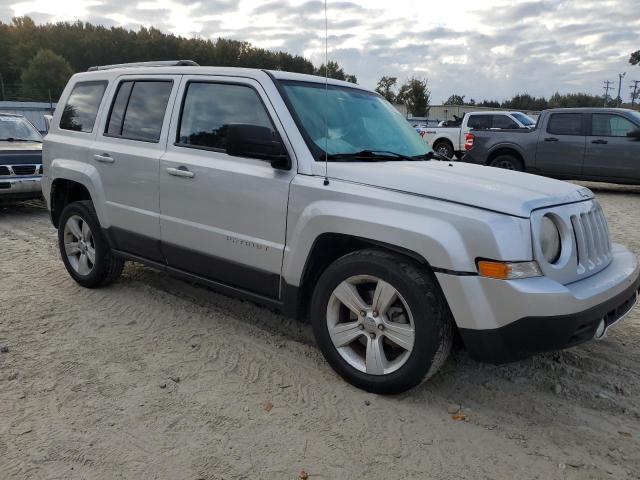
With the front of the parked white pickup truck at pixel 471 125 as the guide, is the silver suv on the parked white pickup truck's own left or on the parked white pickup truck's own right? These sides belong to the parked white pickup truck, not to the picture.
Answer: on the parked white pickup truck's own right

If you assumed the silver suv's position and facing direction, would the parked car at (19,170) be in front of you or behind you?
behind

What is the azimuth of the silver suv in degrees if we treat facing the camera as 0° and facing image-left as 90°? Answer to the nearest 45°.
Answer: approximately 315°

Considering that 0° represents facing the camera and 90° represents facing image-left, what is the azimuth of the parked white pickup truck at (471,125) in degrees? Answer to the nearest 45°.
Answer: approximately 315°

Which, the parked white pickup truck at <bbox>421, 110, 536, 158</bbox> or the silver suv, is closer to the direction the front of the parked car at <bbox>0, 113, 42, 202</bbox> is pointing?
the silver suv

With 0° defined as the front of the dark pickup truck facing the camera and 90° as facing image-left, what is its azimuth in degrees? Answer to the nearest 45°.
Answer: approximately 270°

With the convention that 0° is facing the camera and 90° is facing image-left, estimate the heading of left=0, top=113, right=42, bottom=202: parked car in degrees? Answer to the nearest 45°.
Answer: approximately 0°
